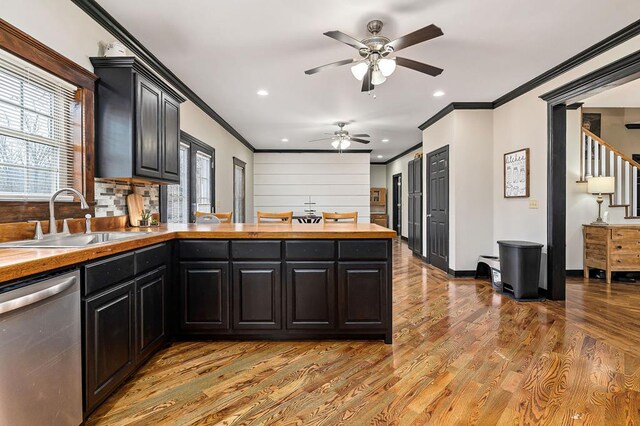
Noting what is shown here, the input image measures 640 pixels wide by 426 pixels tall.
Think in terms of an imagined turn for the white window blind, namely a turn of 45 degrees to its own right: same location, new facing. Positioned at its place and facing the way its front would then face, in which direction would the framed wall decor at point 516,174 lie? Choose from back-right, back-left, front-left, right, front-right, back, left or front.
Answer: left

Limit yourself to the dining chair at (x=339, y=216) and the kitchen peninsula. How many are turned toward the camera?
1

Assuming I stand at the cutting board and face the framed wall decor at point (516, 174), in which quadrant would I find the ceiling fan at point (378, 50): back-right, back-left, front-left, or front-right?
front-right

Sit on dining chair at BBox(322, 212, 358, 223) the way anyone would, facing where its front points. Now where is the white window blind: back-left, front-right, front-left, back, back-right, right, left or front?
back-left

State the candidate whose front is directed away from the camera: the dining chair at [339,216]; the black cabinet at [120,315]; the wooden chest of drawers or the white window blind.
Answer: the dining chair

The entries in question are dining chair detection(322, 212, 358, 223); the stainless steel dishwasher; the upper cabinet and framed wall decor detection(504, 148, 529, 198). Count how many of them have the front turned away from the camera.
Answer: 1

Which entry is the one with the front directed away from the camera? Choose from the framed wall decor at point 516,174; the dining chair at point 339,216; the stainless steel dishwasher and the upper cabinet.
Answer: the dining chair

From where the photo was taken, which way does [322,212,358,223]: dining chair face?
away from the camera

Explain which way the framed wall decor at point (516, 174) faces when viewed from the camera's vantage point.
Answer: facing the viewer and to the left of the viewer

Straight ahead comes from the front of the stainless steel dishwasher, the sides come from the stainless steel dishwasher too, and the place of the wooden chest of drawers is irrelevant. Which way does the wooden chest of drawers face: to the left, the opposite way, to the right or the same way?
to the right

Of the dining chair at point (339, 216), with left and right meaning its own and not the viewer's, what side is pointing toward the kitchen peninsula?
back

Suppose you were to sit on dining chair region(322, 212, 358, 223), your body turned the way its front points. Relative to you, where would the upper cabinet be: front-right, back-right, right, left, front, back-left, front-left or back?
back-left

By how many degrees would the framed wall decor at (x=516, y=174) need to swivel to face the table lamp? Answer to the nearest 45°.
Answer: approximately 180°

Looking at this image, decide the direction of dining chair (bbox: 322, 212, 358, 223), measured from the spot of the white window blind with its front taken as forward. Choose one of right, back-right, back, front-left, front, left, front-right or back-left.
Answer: front-left

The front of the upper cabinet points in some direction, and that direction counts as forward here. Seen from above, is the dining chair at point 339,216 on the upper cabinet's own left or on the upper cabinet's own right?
on the upper cabinet's own left

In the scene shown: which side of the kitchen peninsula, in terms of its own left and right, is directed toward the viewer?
front

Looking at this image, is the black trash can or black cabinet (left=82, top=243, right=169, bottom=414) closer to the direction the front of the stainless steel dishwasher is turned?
the black trash can

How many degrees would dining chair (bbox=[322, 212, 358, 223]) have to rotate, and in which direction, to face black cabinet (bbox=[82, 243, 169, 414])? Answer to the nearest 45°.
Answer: approximately 135° to its left

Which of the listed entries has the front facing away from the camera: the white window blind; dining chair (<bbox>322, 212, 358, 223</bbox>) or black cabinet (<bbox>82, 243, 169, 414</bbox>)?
the dining chair
